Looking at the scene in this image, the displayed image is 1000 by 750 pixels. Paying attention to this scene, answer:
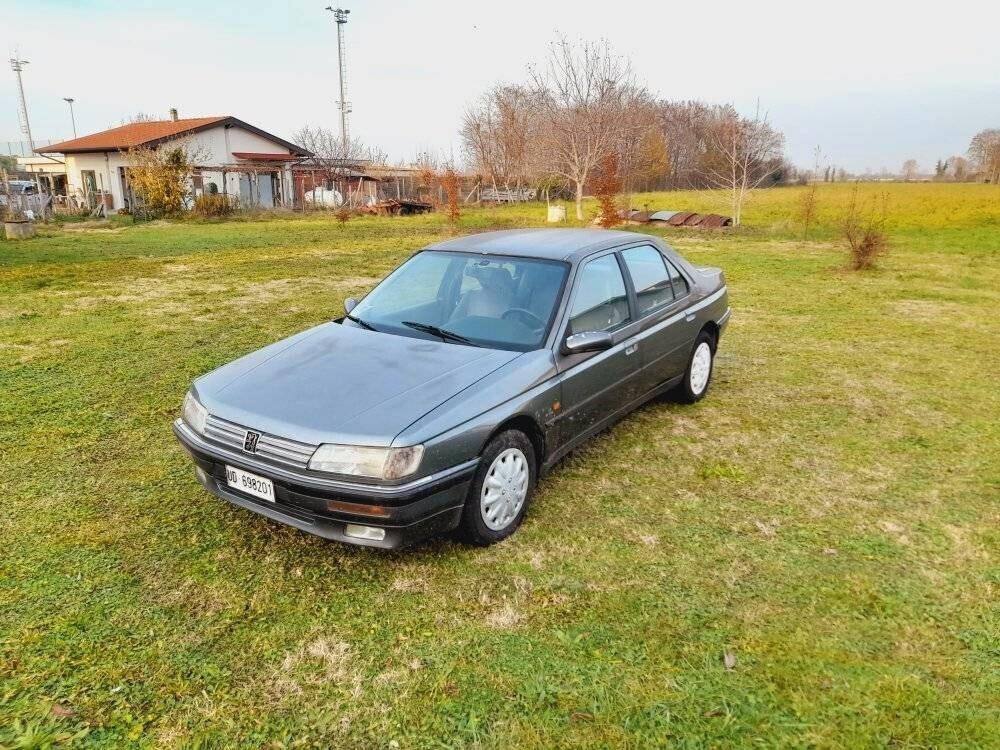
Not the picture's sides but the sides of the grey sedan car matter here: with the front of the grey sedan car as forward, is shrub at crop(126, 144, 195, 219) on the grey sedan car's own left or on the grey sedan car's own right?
on the grey sedan car's own right

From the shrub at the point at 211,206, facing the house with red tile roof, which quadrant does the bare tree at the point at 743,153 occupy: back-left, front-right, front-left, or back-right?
back-right

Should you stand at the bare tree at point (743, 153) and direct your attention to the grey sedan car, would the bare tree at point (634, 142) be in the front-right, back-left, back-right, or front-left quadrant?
back-right

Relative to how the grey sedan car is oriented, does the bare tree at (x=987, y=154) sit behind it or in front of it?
behind

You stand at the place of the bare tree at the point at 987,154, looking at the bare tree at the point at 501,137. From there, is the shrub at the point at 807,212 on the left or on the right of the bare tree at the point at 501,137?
left

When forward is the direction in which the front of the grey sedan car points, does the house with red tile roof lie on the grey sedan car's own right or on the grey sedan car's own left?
on the grey sedan car's own right

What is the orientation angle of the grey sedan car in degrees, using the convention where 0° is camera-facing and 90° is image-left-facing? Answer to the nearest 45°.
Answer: approximately 45°

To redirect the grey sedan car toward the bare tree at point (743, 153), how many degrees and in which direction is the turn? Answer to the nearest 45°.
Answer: approximately 180°

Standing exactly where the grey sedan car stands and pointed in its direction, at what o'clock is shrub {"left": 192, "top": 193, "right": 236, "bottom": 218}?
The shrub is roughly at 4 o'clock from the grey sedan car.
